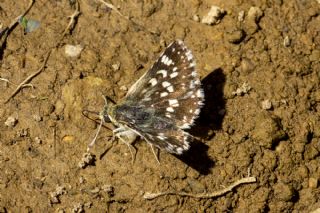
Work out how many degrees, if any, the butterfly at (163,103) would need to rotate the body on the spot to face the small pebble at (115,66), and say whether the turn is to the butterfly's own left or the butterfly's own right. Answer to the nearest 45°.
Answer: approximately 45° to the butterfly's own right

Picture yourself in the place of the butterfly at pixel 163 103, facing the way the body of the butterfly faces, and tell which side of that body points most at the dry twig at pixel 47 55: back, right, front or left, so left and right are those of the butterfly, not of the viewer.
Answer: front

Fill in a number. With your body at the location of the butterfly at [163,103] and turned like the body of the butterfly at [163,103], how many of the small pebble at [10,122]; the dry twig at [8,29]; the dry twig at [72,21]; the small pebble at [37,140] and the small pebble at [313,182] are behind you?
1

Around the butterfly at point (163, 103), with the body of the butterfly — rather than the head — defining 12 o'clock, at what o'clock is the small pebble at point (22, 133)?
The small pebble is roughly at 12 o'clock from the butterfly.

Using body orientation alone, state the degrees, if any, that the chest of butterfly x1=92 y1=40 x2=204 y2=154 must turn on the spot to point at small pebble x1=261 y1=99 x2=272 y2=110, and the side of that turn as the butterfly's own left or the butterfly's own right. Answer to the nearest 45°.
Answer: approximately 180°

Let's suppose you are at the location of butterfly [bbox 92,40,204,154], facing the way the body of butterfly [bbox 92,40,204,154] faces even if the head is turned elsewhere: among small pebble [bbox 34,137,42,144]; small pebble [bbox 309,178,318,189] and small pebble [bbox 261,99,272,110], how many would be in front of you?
1

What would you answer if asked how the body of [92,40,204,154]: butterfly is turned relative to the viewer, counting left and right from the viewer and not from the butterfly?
facing to the left of the viewer

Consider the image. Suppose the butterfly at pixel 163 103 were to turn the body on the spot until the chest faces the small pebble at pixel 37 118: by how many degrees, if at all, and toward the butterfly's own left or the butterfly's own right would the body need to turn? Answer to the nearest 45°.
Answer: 0° — it already faces it

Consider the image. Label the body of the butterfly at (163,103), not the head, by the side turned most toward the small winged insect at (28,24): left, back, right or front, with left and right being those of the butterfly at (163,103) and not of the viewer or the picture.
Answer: front

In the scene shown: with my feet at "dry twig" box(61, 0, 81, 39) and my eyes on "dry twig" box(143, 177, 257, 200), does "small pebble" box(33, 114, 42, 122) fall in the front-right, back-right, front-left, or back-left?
front-right

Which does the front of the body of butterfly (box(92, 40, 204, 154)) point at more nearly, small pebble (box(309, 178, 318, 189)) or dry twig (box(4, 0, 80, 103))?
the dry twig

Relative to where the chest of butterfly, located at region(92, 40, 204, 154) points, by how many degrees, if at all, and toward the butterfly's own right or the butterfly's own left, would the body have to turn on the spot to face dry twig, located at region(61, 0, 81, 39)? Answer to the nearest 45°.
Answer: approximately 45° to the butterfly's own right
